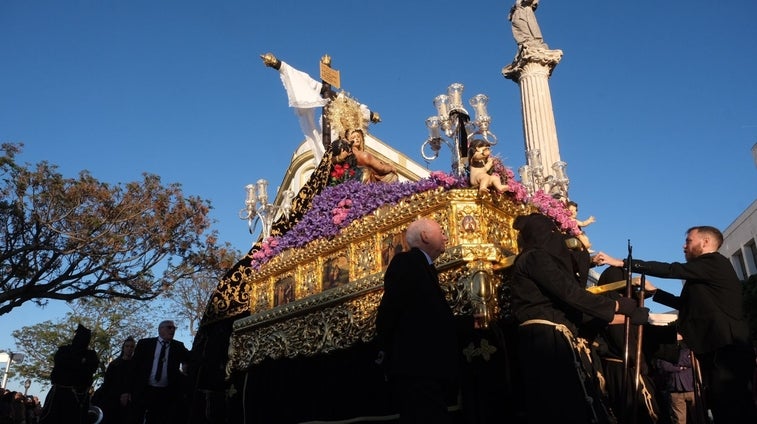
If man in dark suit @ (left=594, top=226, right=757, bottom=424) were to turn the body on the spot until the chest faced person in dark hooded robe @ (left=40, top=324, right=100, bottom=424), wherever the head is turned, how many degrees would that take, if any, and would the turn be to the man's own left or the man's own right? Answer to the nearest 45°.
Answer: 0° — they already face them

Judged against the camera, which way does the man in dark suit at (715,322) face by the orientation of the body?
to the viewer's left

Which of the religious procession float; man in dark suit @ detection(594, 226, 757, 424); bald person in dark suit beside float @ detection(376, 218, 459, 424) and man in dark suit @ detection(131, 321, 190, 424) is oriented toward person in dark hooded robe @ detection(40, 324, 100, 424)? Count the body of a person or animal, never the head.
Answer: man in dark suit @ detection(594, 226, 757, 424)

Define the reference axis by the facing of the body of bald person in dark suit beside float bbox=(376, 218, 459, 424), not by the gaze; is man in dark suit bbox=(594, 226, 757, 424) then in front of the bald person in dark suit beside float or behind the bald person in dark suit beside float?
in front

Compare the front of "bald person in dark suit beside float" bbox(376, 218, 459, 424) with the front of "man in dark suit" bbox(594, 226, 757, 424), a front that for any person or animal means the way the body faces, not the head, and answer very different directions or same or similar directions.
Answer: very different directions

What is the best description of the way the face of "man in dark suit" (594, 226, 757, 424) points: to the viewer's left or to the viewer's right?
to the viewer's left
